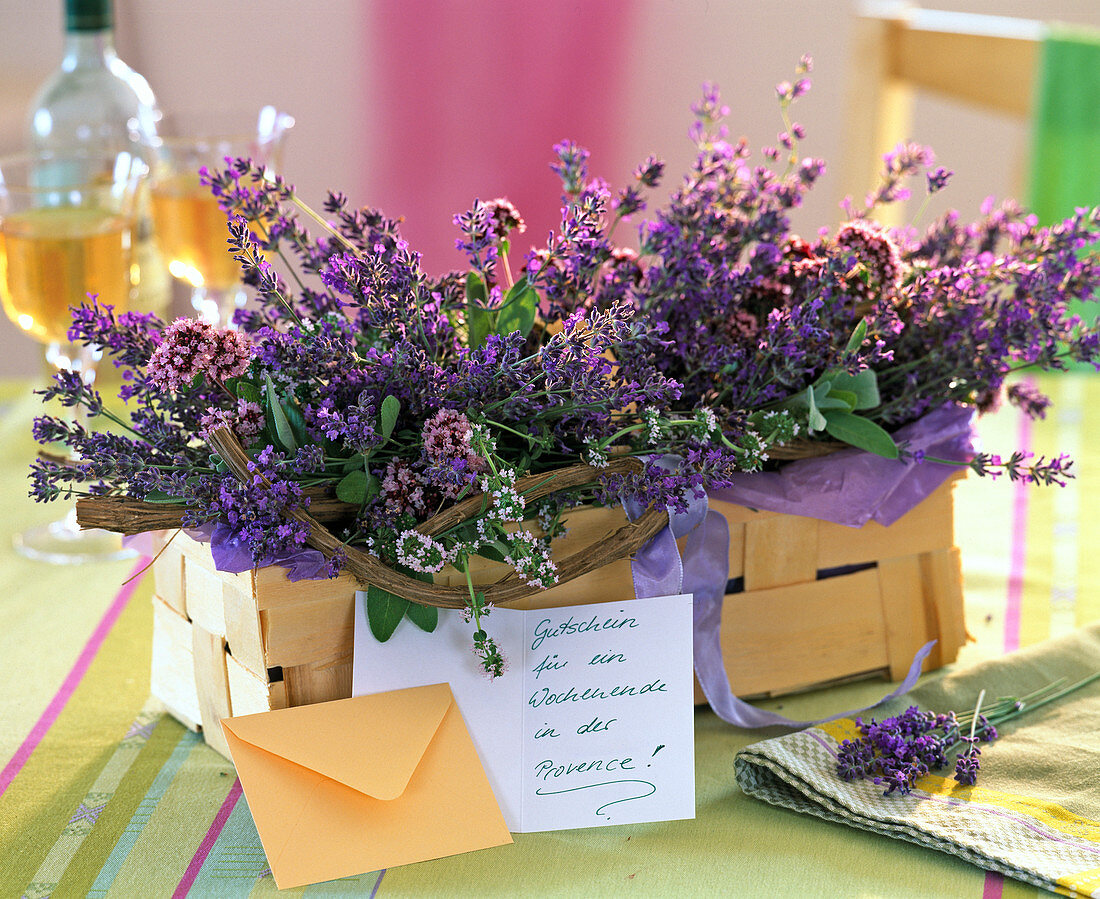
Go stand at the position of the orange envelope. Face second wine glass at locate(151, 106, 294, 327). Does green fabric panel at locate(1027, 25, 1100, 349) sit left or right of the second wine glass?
right

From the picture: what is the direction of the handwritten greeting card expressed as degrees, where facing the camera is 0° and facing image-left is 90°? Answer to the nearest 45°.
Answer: approximately 0°

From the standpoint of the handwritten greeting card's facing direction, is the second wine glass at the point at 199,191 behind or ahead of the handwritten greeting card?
behind
